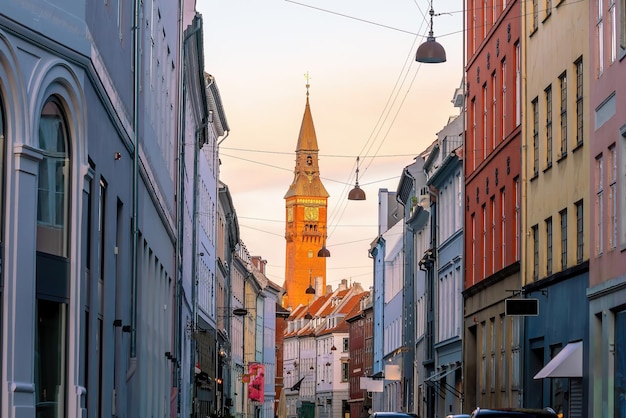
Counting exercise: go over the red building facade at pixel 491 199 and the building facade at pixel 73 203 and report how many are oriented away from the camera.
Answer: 0

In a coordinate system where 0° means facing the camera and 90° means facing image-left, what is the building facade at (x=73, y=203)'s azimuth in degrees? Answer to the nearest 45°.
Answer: approximately 315°

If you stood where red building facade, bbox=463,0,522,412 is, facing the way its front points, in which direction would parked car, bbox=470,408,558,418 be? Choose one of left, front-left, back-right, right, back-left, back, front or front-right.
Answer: front-left

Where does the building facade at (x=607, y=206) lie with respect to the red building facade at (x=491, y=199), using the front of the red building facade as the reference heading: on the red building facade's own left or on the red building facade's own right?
on the red building facade's own left

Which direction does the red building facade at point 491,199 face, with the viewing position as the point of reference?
facing the viewer and to the left of the viewer

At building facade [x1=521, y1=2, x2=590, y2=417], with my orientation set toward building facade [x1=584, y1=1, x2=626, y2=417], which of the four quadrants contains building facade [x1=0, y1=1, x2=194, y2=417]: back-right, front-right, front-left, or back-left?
front-right

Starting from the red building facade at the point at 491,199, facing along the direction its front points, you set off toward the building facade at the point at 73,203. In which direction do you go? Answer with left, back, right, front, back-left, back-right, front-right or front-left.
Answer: front-left

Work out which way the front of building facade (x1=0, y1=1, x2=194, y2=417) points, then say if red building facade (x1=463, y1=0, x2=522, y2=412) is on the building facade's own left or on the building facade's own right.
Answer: on the building facade's own left
